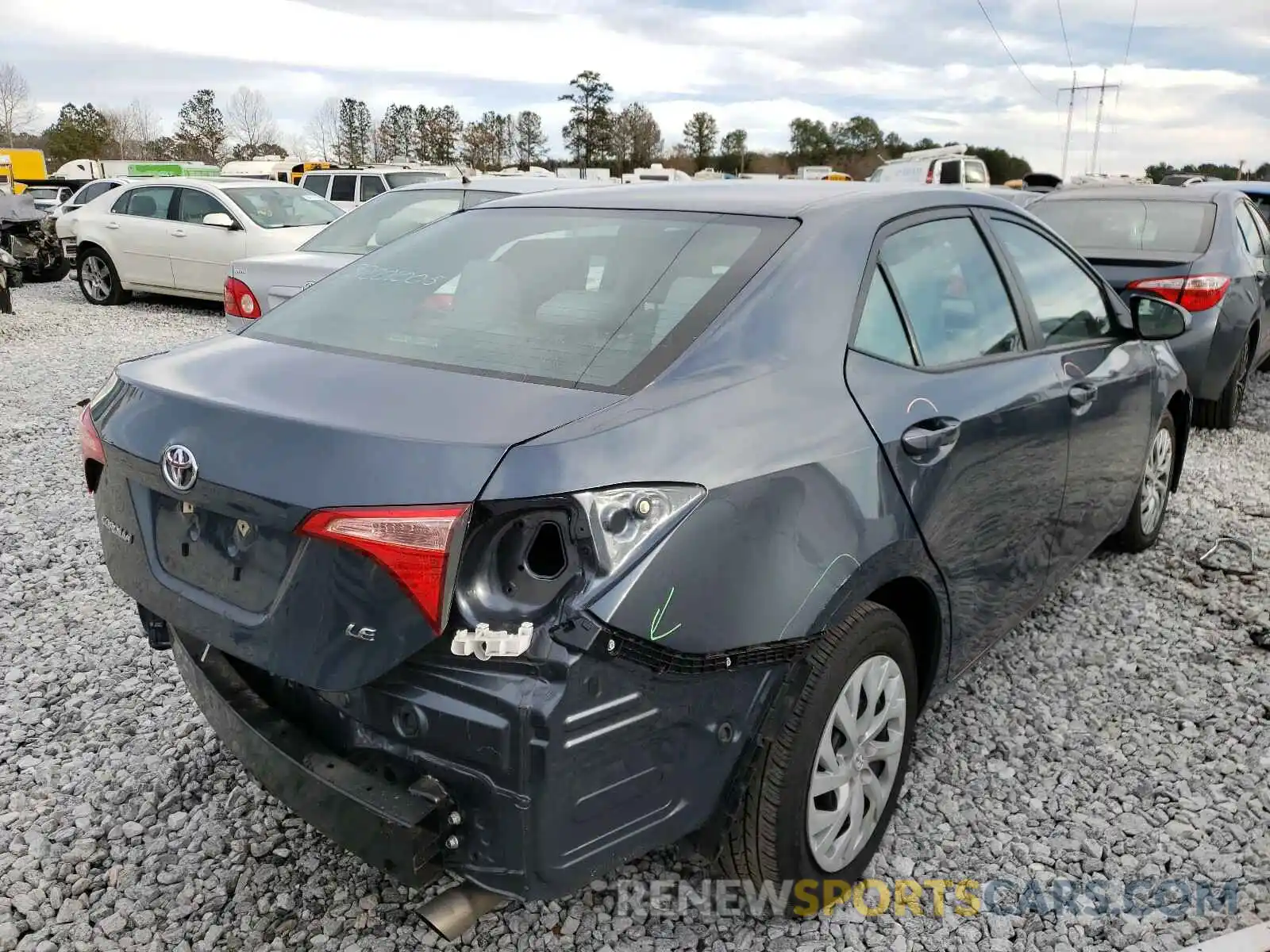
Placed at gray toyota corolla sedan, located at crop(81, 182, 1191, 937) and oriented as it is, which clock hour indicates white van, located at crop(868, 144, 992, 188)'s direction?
The white van is roughly at 11 o'clock from the gray toyota corolla sedan.

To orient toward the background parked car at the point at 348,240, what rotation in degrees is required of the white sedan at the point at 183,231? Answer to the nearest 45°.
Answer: approximately 45° to its right

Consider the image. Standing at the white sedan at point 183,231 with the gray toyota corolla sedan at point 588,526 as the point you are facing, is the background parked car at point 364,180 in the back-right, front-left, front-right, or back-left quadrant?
back-left

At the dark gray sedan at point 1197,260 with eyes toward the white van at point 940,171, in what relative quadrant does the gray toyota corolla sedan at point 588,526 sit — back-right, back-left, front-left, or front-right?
back-left

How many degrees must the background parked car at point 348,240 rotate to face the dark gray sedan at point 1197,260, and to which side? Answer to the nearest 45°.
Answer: approximately 90° to its right

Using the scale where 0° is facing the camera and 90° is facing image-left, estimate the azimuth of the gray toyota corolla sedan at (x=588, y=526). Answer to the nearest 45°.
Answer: approximately 225°

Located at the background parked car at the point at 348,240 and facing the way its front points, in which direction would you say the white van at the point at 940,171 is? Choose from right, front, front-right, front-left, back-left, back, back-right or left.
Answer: front

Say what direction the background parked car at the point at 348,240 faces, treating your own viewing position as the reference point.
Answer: facing away from the viewer and to the right of the viewer

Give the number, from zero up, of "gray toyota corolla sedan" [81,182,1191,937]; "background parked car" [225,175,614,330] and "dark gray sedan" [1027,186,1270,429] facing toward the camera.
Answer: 0

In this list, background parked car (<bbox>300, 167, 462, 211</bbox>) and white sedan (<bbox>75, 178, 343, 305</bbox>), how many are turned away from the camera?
0

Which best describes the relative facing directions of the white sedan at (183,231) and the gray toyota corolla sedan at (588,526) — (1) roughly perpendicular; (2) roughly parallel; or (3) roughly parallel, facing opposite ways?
roughly perpendicular

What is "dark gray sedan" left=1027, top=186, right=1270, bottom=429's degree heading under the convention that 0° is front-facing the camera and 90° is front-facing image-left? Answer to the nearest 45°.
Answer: approximately 225°

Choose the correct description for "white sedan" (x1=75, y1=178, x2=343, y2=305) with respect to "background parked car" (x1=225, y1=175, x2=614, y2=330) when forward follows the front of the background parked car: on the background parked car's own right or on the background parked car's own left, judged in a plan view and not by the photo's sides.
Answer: on the background parked car's own left

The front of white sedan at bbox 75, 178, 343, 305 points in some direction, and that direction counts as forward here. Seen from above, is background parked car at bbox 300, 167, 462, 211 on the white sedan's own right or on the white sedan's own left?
on the white sedan's own left

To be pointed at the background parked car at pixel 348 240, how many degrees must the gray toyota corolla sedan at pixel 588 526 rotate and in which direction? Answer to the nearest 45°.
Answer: approximately 45° to its left
